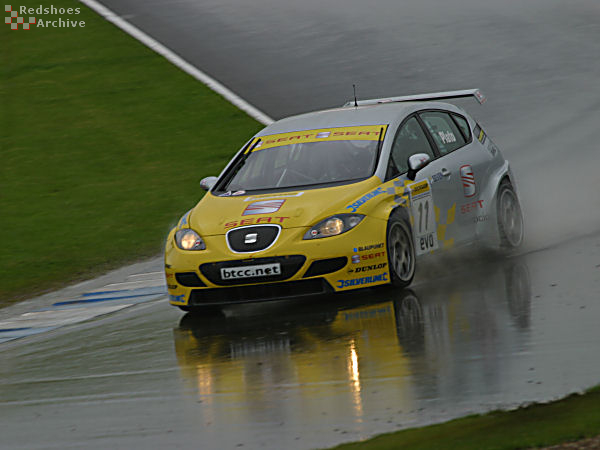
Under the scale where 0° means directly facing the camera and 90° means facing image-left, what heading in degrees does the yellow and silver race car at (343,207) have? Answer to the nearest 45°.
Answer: approximately 45°
